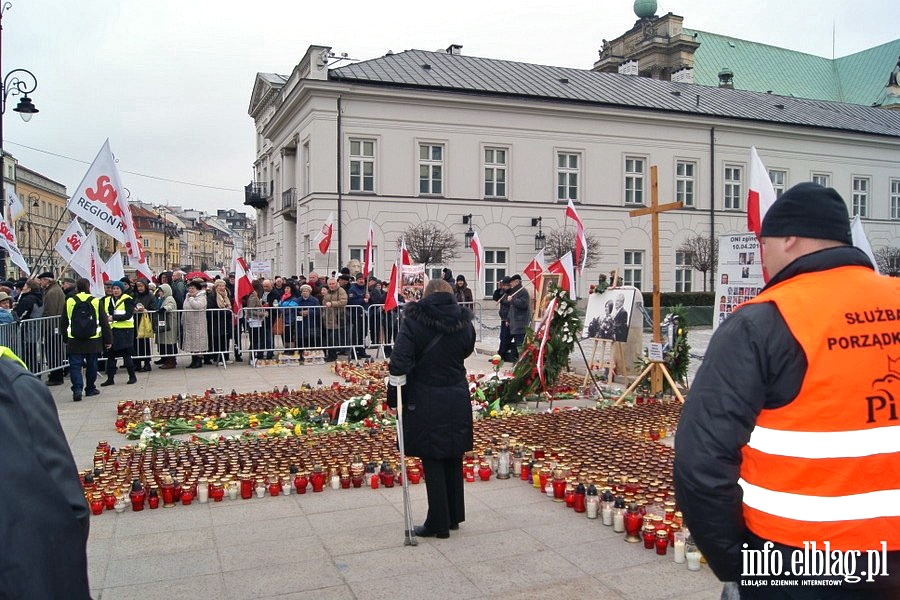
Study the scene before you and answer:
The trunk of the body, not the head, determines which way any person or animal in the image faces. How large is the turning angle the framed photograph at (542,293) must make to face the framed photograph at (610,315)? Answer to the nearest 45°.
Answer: approximately 45° to its left

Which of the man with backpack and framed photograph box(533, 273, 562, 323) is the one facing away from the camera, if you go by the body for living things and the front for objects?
the man with backpack

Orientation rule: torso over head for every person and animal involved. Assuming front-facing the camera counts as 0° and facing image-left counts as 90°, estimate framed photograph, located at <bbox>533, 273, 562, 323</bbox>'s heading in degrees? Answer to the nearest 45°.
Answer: approximately 0°

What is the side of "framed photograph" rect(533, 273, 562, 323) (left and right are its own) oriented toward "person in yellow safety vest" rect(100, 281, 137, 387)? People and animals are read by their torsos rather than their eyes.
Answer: right

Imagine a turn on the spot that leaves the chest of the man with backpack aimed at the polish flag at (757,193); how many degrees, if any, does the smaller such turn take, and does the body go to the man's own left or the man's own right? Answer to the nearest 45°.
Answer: approximately 135° to the man's own right

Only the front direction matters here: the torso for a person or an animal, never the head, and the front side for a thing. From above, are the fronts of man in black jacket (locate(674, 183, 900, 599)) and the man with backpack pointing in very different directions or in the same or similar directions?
same or similar directions

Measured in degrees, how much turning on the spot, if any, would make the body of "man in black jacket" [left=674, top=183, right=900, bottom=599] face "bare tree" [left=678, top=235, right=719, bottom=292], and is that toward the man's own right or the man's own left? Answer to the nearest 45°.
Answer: approximately 45° to the man's own right

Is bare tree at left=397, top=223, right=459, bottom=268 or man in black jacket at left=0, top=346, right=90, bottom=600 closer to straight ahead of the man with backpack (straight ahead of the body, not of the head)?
the bare tree

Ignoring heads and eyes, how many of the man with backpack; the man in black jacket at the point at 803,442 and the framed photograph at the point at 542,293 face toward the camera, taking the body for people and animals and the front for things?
1

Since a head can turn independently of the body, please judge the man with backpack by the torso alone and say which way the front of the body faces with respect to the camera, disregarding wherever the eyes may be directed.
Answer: away from the camera

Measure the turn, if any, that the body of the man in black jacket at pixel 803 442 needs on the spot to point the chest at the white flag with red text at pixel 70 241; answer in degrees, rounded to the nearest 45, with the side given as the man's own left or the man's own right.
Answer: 0° — they already face it

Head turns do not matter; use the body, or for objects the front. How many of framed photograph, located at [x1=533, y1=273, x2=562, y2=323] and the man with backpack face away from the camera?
1

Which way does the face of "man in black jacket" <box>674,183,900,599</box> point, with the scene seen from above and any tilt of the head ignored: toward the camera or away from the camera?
away from the camera

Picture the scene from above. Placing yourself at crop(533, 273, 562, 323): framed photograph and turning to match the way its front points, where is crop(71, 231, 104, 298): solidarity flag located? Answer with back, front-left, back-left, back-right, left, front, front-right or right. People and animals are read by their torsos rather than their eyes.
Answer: right

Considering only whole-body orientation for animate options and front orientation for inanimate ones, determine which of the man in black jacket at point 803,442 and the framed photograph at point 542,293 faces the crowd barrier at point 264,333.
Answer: the man in black jacket

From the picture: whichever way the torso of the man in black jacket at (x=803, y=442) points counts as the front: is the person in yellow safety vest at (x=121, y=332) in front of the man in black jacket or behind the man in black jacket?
in front

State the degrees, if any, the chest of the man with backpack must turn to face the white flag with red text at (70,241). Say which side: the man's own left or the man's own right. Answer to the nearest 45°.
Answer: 0° — they already face it
